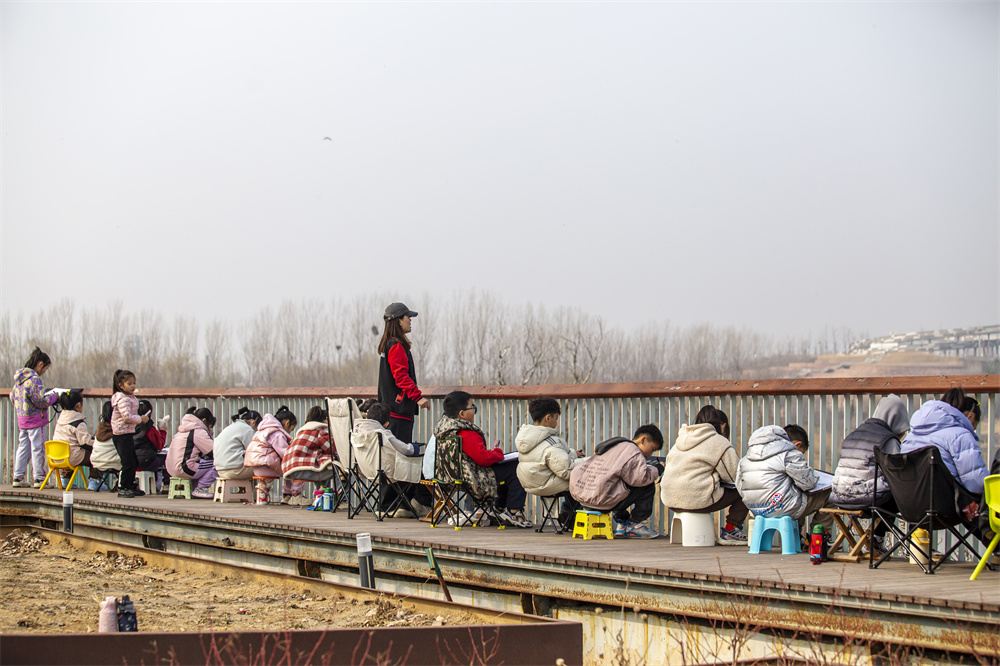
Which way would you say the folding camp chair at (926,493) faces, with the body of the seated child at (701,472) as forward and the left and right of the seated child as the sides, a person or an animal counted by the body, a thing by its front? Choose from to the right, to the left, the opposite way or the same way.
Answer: the same way

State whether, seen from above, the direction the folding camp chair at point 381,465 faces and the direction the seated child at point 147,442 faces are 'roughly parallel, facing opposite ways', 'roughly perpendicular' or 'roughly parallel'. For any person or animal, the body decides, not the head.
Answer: roughly parallel

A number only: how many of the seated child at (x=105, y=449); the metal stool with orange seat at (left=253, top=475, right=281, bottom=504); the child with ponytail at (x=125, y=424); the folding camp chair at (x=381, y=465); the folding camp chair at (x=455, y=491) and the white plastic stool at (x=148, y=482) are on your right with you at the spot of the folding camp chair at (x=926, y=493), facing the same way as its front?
0

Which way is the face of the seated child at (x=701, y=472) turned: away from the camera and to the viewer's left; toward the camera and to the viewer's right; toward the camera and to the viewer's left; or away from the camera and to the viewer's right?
away from the camera and to the viewer's right

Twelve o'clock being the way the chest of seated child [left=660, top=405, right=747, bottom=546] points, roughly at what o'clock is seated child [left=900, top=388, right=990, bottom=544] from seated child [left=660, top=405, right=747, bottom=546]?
seated child [left=900, top=388, right=990, bottom=544] is roughly at 3 o'clock from seated child [left=660, top=405, right=747, bottom=546].

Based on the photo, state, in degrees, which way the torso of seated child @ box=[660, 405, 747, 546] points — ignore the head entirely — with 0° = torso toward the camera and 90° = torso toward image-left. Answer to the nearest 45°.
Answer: approximately 225°

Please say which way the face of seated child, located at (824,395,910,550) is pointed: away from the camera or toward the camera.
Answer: away from the camera

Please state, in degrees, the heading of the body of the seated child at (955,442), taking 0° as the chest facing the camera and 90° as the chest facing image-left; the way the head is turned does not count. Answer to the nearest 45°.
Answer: approximately 225°

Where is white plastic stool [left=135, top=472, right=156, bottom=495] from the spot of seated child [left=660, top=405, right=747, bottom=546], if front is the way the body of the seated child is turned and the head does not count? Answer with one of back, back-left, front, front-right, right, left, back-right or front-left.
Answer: left

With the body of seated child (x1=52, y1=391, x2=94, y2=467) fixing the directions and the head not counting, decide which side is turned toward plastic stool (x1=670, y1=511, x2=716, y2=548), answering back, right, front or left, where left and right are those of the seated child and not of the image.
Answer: right

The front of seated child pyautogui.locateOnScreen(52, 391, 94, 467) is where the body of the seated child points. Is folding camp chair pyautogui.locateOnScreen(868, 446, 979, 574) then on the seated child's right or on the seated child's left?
on the seated child's right

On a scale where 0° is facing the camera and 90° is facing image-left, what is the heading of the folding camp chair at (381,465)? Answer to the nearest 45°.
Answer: approximately 225°

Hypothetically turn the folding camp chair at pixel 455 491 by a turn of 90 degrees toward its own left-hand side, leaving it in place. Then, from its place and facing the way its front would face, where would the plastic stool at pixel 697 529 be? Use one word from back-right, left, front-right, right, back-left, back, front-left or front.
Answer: back

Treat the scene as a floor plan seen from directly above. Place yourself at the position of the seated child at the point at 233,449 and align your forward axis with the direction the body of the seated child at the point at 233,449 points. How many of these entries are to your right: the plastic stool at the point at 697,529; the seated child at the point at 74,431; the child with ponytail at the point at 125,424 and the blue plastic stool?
2

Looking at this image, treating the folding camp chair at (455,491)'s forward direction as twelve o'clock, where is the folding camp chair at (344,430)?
the folding camp chair at (344,430) is roughly at 9 o'clock from the folding camp chair at (455,491).

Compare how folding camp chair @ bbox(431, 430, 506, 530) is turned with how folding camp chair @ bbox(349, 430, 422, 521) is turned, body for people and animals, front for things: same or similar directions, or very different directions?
same or similar directions
